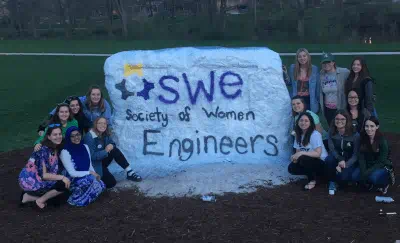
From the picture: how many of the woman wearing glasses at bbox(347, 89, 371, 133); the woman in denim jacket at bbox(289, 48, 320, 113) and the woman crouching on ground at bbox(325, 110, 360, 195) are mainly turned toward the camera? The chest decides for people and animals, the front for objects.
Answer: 3

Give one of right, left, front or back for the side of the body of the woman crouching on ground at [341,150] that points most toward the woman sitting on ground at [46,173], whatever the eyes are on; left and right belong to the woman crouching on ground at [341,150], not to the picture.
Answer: right

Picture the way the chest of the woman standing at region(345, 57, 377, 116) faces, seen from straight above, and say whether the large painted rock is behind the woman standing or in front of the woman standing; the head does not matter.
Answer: in front

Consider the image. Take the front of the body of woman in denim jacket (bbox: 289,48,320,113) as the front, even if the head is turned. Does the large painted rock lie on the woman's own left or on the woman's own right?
on the woman's own right

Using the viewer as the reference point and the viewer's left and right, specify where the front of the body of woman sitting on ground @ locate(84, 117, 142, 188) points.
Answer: facing the viewer and to the right of the viewer

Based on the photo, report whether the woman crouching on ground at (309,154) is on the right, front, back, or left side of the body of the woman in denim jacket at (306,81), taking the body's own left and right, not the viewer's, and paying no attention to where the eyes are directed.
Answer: front

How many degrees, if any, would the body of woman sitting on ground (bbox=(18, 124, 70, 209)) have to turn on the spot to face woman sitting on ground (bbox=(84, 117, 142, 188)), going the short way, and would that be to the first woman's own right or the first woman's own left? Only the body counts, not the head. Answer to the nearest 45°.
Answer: approximately 90° to the first woman's own left
